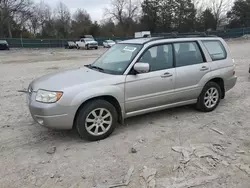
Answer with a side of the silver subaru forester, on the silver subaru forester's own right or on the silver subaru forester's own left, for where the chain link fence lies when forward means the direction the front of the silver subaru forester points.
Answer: on the silver subaru forester's own right

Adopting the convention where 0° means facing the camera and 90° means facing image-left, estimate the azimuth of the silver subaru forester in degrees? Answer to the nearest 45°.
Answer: approximately 45°
